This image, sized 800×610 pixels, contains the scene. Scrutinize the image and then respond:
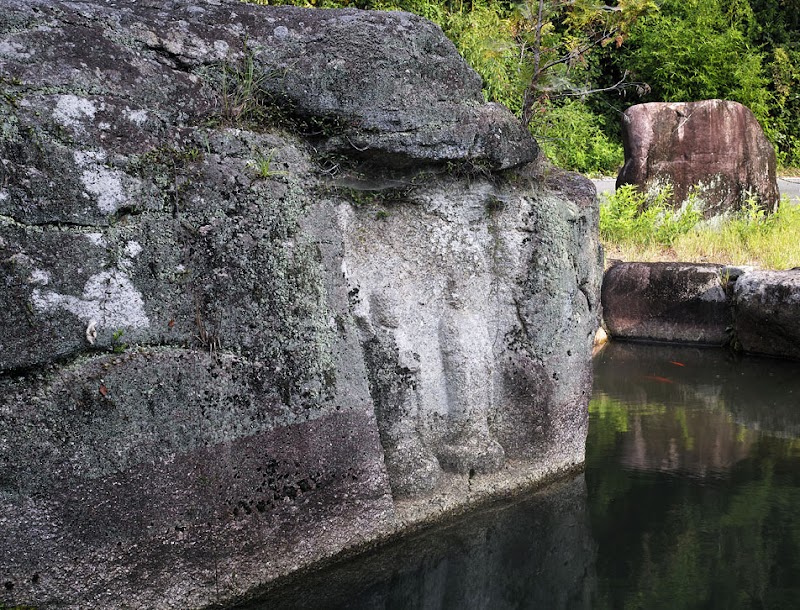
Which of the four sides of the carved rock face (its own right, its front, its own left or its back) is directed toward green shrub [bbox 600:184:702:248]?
left

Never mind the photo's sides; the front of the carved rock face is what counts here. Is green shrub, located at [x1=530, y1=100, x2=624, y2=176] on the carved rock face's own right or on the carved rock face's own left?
on the carved rock face's own left

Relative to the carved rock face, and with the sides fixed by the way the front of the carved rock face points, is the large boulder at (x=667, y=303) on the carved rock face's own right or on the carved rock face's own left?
on the carved rock face's own left

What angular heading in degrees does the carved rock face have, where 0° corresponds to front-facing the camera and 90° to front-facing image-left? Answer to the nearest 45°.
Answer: approximately 315°

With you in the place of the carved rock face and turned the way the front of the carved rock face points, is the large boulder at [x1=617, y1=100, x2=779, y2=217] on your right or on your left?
on your left

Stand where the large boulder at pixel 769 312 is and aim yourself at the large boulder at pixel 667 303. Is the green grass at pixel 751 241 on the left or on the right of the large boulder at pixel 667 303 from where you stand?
right

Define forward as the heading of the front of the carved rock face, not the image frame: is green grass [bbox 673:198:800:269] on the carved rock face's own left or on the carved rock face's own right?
on the carved rock face's own left

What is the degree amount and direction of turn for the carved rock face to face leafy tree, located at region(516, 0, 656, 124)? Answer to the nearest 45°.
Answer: approximately 90° to its left

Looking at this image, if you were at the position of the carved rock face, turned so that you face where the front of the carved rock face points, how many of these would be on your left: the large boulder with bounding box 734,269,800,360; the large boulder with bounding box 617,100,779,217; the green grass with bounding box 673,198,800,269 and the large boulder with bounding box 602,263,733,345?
4
